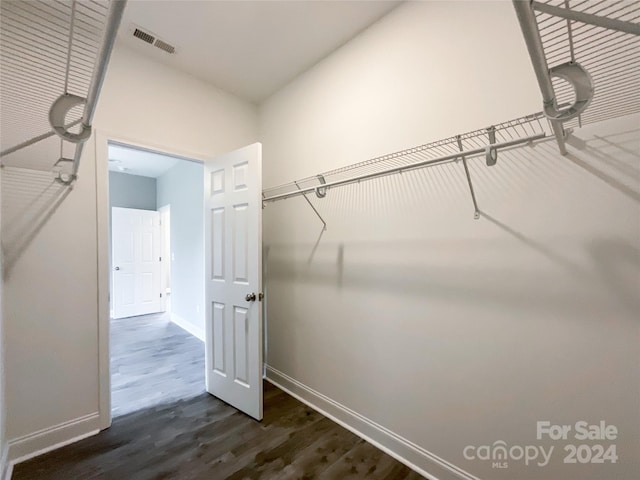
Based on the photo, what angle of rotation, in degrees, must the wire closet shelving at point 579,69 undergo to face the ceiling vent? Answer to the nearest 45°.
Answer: approximately 45° to its right

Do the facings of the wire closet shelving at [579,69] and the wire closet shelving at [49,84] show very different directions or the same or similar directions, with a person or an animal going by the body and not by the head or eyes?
very different directions

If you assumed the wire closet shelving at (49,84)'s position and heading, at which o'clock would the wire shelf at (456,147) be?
The wire shelf is roughly at 1 o'clock from the wire closet shelving.

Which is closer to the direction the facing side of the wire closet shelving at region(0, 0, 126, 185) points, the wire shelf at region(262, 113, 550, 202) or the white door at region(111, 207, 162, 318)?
the wire shelf

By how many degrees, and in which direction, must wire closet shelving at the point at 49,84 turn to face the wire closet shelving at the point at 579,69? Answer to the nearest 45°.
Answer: approximately 45° to its right

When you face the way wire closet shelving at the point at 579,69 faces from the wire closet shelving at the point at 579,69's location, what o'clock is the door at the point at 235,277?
The door is roughly at 2 o'clock from the wire closet shelving.

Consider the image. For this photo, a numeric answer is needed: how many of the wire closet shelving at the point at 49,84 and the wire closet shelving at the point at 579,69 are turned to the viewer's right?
1

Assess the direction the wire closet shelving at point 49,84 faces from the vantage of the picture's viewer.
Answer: facing to the right of the viewer

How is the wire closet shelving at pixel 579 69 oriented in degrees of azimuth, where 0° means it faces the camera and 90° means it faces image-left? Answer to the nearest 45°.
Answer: approximately 45°

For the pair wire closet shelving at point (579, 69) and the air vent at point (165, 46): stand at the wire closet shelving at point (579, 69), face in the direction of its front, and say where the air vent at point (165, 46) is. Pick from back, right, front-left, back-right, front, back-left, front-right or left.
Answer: front-right

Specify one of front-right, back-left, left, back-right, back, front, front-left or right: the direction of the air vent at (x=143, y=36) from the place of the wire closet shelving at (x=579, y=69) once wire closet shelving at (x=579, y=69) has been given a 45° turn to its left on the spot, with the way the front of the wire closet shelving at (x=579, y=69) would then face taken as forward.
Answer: right

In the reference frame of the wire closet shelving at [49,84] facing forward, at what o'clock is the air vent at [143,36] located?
The air vent is roughly at 10 o'clock from the wire closet shelving.
